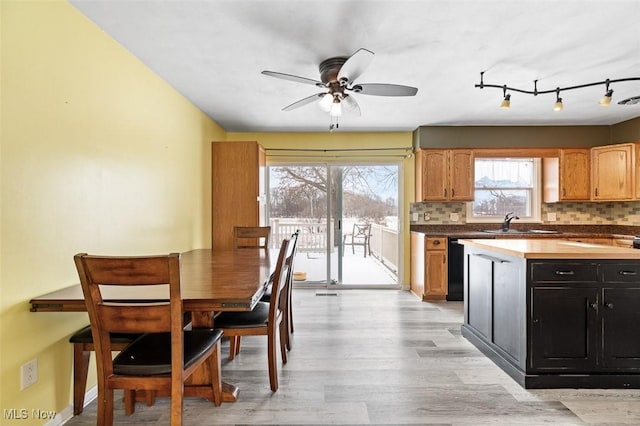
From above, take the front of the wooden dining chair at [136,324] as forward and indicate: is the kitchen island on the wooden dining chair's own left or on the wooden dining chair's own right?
on the wooden dining chair's own right

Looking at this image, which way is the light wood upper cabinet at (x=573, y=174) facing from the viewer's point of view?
toward the camera

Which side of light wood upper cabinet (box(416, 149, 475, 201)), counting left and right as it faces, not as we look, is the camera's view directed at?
front

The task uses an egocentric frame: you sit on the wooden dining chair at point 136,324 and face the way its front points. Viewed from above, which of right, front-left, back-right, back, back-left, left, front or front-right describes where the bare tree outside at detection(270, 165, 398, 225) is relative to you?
front

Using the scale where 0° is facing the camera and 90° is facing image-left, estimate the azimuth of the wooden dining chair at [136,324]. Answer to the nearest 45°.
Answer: approximately 225°

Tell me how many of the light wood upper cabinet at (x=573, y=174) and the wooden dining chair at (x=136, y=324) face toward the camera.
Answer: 1

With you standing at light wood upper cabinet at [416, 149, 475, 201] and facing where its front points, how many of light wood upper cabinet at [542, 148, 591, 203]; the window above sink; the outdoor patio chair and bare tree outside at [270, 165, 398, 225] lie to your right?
2

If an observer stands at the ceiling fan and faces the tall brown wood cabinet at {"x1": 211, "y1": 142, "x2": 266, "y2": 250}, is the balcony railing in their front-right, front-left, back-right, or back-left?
front-right

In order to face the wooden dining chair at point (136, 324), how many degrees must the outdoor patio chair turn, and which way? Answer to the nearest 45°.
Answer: approximately 45° to its left
